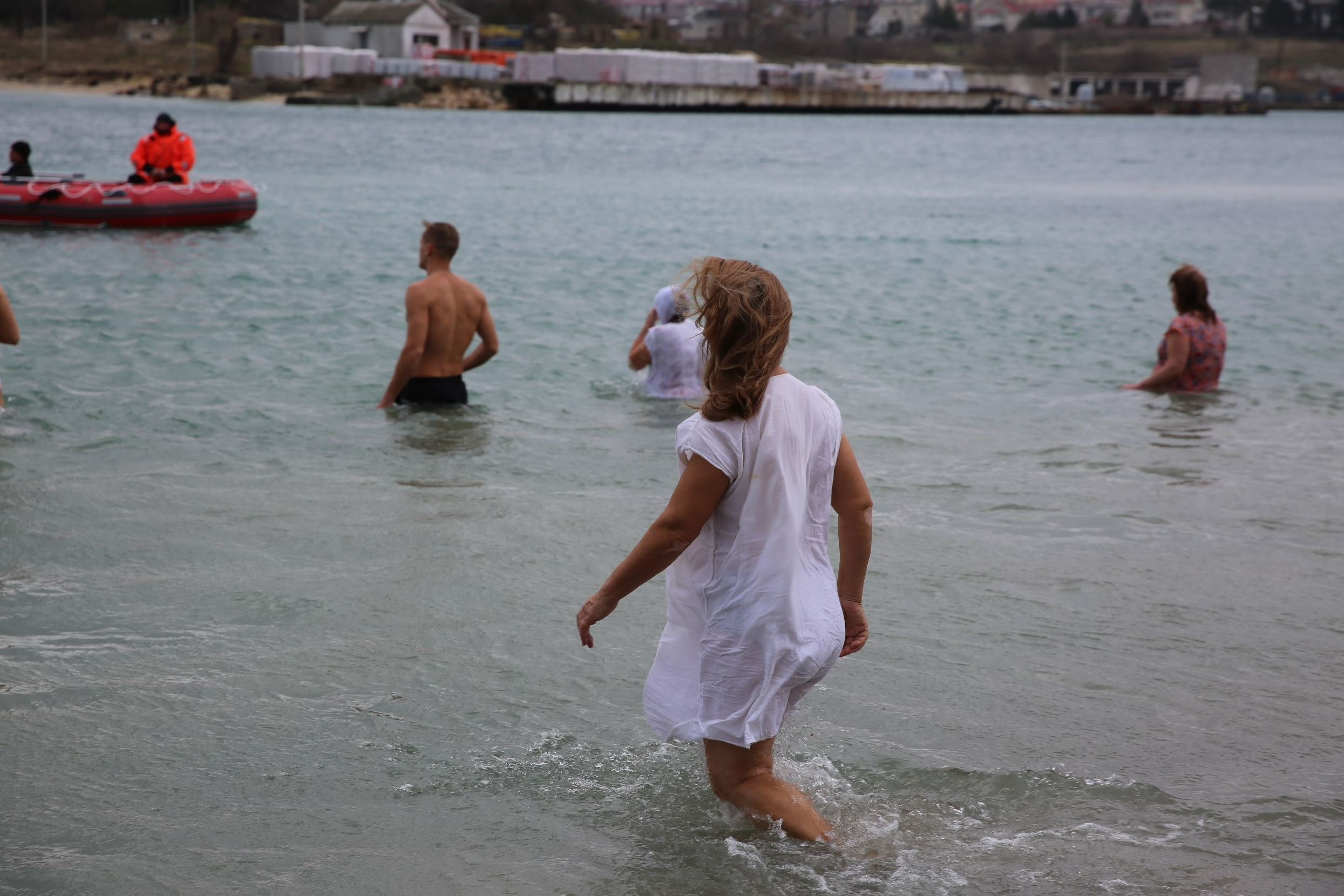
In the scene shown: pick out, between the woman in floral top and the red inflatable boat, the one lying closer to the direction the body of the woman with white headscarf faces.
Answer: the red inflatable boat

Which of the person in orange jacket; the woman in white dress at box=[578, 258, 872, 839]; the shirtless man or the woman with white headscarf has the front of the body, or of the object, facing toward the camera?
the person in orange jacket

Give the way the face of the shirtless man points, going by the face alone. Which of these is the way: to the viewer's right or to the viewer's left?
to the viewer's left

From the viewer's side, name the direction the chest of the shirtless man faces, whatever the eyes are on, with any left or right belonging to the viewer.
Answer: facing away from the viewer and to the left of the viewer

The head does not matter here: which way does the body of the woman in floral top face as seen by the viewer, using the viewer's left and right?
facing away from the viewer and to the left of the viewer

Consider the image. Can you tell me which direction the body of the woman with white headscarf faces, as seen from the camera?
away from the camera

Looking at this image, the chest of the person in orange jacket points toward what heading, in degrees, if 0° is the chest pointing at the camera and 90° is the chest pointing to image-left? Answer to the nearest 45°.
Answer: approximately 0°

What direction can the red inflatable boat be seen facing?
to the viewer's right

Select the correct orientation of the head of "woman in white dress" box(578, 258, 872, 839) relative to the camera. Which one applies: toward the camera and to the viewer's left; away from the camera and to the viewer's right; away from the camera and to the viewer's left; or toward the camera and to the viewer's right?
away from the camera and to the viewer's left

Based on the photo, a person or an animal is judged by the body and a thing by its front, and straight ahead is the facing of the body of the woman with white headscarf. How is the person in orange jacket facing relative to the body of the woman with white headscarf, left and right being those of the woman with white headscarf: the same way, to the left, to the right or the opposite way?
the opposite way
